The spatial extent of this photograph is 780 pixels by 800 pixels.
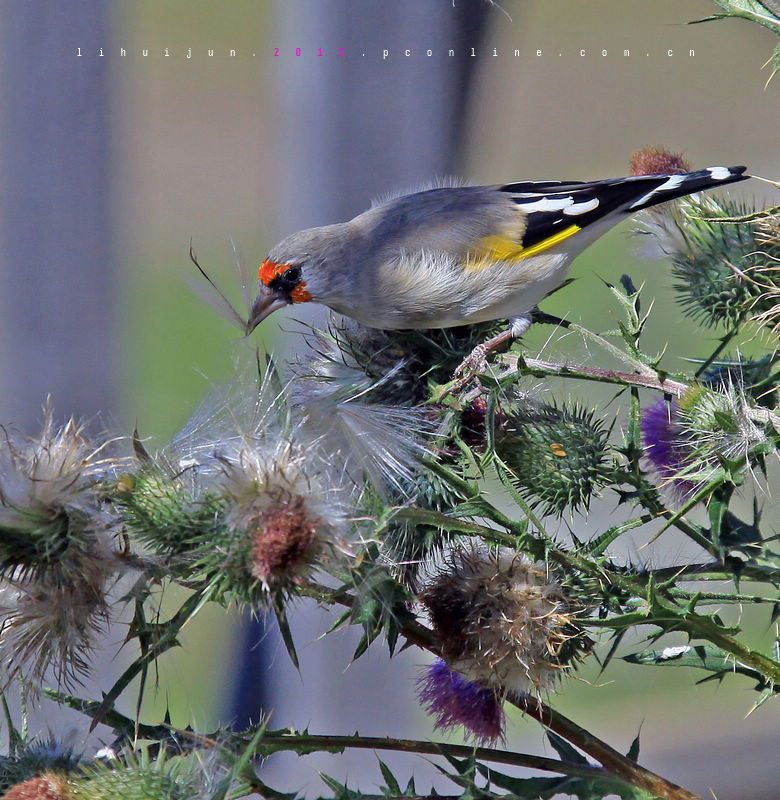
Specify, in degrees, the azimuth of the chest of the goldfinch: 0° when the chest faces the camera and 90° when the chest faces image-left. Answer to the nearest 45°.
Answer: approximately 90°

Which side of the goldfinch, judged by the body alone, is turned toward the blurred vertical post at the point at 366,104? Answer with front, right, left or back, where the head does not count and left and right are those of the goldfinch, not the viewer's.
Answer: right
